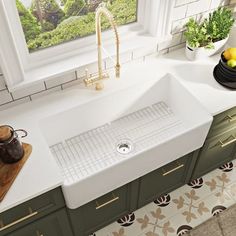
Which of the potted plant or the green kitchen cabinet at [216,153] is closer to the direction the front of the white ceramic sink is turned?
the green kitchen cabinet

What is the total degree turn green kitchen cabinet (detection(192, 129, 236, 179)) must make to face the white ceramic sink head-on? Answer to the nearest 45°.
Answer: approximately 90° to its right

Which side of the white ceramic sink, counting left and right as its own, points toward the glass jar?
right

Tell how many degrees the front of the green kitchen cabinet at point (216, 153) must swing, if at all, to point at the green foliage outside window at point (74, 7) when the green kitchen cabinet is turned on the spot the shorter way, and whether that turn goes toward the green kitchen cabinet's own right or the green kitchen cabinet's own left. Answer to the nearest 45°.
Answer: approximately 135° to the green kitchen cabinet's own right

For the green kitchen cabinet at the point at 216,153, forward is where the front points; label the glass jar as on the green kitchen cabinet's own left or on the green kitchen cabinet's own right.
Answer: on the green kitchen cabinet's own right

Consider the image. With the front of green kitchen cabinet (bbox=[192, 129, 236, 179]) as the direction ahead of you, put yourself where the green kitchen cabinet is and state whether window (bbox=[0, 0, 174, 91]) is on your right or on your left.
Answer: on your right

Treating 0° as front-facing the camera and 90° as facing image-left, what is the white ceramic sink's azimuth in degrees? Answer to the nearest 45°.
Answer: approximately 315°

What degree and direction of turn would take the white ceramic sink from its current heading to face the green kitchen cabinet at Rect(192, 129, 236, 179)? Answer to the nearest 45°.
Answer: approximately 45° to its left

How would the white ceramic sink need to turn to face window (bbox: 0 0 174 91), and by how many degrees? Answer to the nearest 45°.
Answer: approximately 180°

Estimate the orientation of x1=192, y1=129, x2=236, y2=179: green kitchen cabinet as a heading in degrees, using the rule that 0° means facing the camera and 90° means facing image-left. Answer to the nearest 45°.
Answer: approximately 315°
